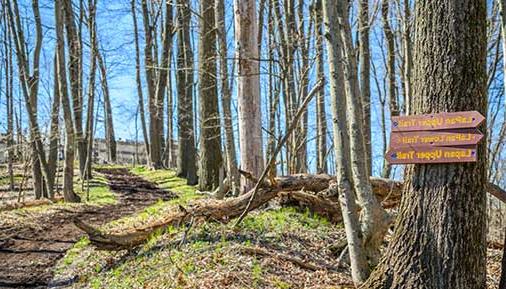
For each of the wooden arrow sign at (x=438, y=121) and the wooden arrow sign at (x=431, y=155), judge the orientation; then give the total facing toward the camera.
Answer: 2

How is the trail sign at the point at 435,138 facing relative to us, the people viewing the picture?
facing the viewer

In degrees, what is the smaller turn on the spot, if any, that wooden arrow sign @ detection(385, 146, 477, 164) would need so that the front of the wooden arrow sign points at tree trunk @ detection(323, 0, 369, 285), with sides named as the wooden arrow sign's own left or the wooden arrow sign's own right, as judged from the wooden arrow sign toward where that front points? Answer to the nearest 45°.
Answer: approximately 135° to the wooden arrow sign's own right

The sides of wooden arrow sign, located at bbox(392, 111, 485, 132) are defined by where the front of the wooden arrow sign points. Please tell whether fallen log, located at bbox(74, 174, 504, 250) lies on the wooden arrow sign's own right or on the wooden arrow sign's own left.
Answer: on the wooden arrow sign's own right

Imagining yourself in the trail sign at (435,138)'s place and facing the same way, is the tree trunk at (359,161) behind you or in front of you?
behind

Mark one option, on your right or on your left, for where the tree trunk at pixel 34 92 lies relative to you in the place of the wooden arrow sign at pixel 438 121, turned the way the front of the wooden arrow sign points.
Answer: on your right

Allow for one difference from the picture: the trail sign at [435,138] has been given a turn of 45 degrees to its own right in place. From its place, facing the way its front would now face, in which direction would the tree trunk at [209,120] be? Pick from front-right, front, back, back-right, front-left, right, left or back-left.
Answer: right

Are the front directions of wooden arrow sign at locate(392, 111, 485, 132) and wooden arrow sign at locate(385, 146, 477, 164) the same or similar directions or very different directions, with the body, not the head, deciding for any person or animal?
same or similar directions

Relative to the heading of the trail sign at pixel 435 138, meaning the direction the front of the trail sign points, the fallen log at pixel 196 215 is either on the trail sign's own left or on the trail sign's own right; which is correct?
on the trail sign's own right

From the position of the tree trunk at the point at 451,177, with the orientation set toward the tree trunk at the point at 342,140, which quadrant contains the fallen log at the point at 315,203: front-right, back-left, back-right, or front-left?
front-right

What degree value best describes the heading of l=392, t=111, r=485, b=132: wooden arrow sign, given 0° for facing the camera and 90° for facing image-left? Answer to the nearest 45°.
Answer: approximately 0°
